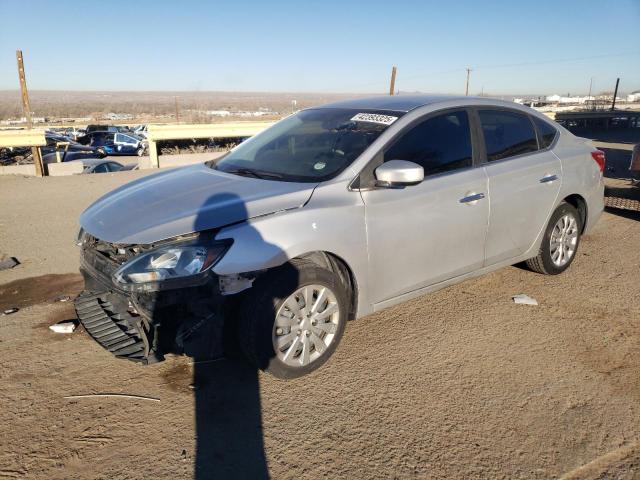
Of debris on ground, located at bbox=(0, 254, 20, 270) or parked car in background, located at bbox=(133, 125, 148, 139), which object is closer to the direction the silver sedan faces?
the debris on ground

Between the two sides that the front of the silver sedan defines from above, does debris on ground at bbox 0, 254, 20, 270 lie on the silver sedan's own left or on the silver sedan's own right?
on the silver sedan's own right

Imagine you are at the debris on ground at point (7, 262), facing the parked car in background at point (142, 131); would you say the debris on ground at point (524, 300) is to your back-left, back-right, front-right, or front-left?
back-right

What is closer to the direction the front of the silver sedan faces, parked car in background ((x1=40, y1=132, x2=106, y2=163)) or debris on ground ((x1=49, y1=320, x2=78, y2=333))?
the debris on ground

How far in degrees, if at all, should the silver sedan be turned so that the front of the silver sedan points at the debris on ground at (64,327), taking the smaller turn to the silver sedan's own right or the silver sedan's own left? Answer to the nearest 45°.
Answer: approximately 45° to the silver sedan's own right

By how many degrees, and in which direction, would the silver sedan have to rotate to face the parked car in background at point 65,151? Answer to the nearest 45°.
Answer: approximately 90° to its right

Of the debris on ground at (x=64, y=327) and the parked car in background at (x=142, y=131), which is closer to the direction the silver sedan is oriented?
the debris on ground

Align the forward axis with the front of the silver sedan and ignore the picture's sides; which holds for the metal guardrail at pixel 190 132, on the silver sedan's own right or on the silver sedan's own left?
on the silver sedan's own right

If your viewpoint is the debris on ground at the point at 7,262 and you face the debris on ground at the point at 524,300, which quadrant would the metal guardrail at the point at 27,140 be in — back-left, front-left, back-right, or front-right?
back-left

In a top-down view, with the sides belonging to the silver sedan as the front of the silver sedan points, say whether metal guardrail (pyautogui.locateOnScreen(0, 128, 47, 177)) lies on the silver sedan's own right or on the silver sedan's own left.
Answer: on the silver sedan's own right

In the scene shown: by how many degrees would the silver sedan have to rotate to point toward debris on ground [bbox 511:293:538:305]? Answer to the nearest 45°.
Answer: approximately 180°

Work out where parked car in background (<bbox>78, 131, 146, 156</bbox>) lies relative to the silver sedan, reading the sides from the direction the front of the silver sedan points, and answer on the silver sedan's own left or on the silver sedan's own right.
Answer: on the silver sedan's own right
